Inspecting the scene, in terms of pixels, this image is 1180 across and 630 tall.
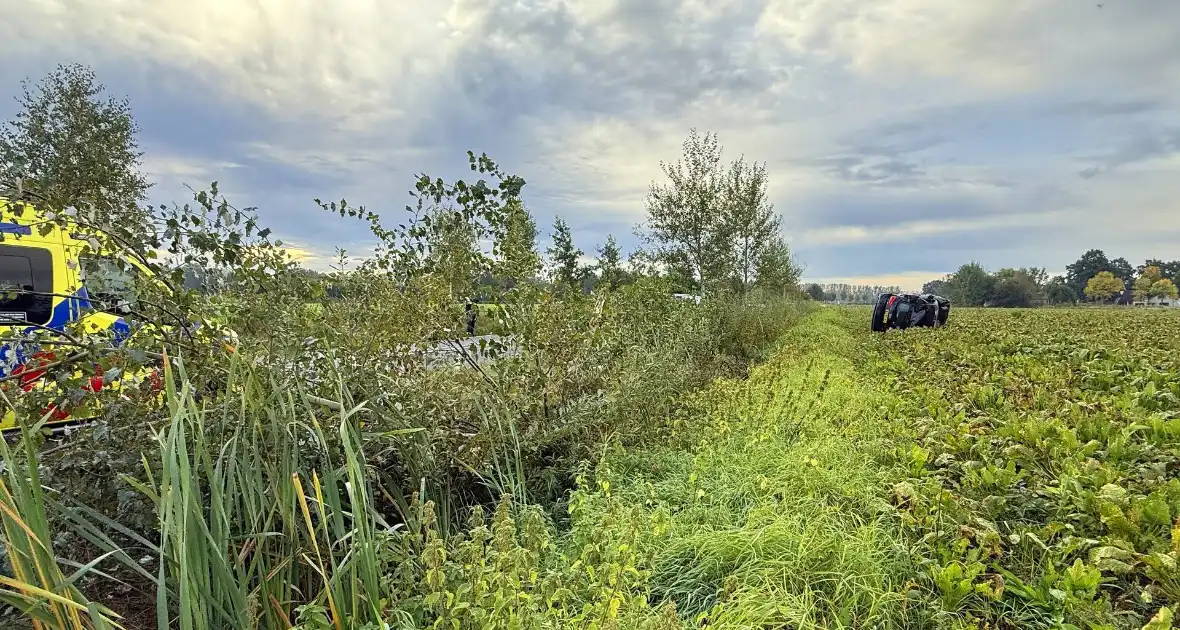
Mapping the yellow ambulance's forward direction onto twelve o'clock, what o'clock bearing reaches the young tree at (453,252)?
The young tree is roughly at 12 o'clock from the yellow ambulance.

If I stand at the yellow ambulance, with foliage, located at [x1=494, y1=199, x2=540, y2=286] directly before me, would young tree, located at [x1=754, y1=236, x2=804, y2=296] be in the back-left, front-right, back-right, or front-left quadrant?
front-right

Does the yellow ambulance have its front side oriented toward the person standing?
yes

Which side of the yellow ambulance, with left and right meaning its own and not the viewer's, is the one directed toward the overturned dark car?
front

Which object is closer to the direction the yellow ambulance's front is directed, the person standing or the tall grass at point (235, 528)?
the person standing

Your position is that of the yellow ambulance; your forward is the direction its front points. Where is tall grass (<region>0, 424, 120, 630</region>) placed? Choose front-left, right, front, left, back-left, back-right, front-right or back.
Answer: right

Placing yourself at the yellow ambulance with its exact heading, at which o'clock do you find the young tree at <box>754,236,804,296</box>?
The young tree is roughly at 11 o'clock from the yellow ambulance.

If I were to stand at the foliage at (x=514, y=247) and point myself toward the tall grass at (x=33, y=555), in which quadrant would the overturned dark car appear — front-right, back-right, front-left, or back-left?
back-left

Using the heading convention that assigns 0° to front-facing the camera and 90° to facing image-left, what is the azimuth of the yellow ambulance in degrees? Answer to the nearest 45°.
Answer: approximately 270°

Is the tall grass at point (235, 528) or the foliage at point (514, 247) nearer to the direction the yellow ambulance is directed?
the foliage

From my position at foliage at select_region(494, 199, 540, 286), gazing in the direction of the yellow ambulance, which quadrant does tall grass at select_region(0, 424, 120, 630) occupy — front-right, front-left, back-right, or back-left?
front-left

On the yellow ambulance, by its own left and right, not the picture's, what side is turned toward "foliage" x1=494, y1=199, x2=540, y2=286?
front
